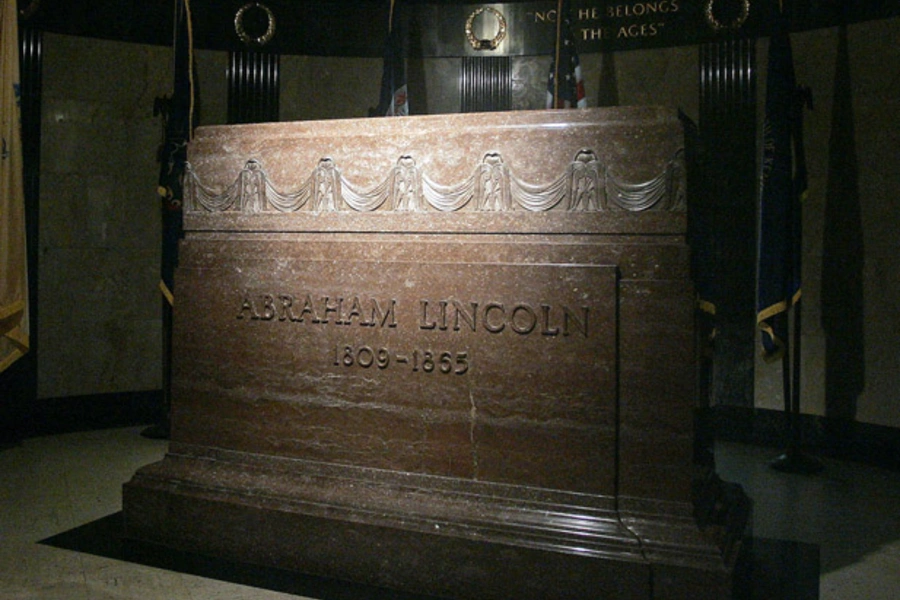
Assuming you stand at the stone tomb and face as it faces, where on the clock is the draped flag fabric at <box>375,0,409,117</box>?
The draped flag fabric is roughly at 6 o'clock from the stone tomb.

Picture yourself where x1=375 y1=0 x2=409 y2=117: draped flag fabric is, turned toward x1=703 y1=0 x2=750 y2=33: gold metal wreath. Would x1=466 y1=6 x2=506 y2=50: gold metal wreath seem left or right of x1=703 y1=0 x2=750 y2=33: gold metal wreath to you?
left

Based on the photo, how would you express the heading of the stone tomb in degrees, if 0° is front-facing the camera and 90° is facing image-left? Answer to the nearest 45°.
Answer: approximately 0°

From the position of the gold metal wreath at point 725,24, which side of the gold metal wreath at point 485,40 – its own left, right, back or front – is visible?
left

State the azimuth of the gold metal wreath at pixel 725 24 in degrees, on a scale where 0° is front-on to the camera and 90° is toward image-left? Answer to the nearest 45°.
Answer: approximately 0°
